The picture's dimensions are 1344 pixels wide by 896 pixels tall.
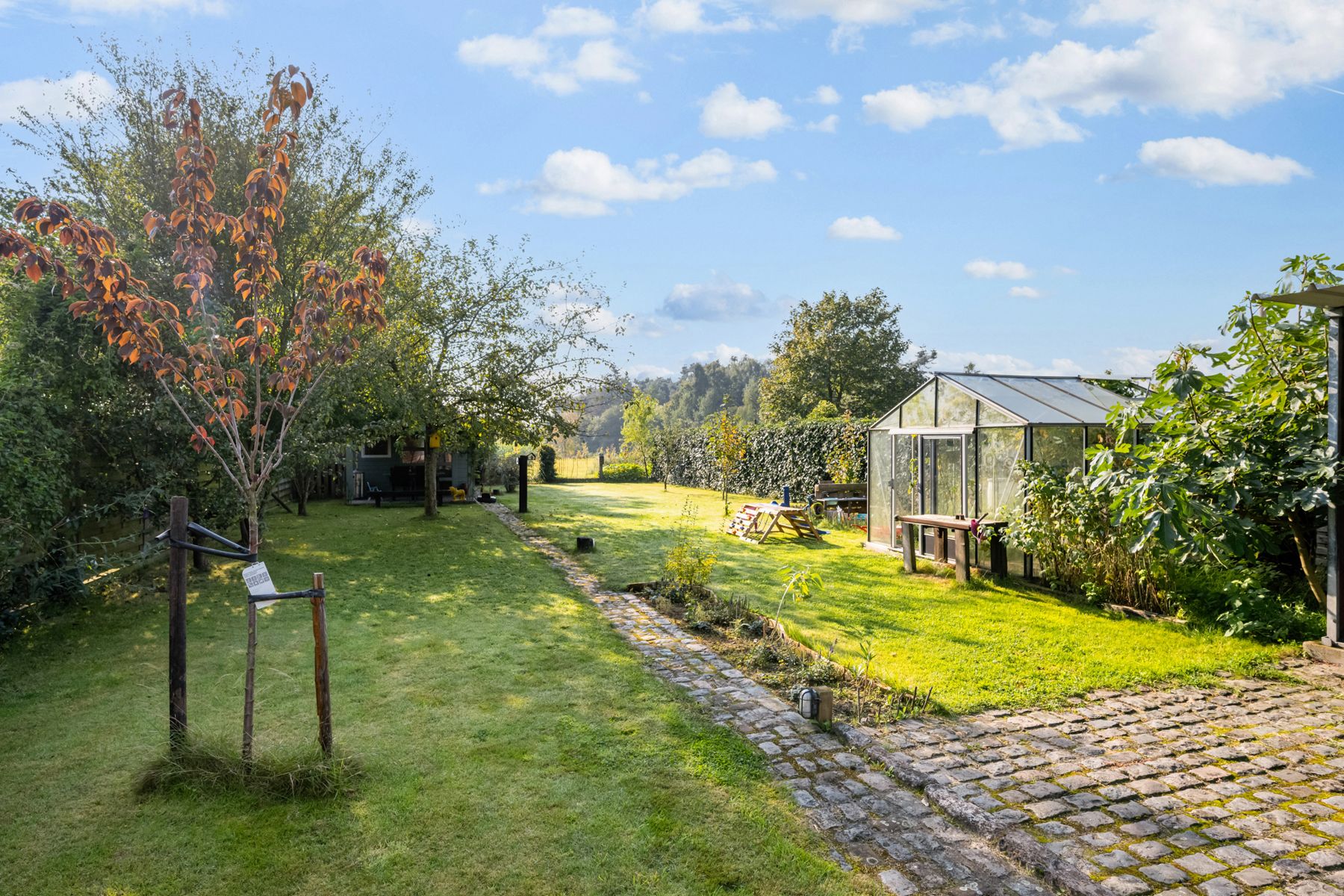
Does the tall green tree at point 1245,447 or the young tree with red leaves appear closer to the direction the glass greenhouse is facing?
the young tree with red leaves

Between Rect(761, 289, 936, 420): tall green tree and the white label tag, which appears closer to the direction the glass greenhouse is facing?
the white label tag

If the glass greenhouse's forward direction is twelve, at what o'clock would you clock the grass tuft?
The grass tuft is roughly at 11 o'clock from the glass greenhouse.

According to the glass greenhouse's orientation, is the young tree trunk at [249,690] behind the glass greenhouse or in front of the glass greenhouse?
in front

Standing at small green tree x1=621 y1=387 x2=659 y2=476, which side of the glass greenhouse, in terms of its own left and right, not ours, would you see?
right

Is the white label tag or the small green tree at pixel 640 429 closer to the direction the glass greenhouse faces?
the white label tag

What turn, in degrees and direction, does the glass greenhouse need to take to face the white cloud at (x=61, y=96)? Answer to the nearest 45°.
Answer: approximately 45° to its right

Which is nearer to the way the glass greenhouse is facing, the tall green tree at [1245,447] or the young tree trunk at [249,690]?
the young tree trunk

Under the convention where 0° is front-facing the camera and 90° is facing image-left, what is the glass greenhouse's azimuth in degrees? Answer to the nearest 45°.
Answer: approximately 45°

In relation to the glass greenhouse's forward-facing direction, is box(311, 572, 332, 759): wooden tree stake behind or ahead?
ahead
